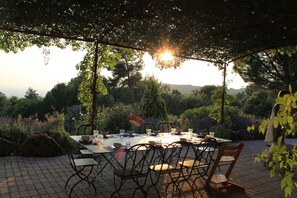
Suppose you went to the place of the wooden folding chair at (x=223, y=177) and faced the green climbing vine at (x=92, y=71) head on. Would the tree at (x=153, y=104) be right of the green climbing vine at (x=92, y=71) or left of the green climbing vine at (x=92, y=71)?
right

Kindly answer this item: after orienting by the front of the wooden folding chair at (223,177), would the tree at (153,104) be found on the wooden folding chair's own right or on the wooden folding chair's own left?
on the wooden folding chair's own right

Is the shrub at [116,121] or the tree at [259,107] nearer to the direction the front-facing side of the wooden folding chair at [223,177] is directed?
the shrub

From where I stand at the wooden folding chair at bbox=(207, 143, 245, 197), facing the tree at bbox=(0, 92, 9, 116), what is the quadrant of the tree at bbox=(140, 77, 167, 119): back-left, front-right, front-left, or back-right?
front-right
